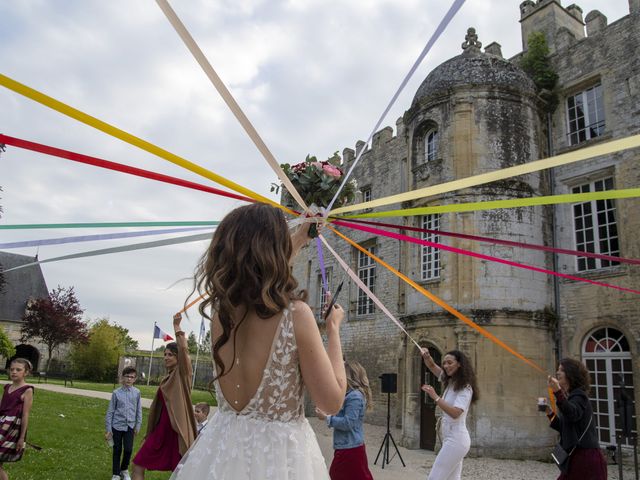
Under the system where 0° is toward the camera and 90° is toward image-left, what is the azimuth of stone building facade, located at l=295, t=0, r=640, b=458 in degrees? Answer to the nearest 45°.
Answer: approximately 45°

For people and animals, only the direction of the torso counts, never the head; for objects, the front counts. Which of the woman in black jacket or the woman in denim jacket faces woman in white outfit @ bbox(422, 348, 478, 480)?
the woman in black jacket

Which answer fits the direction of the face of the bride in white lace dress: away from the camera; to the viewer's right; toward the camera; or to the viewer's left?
away from the camera

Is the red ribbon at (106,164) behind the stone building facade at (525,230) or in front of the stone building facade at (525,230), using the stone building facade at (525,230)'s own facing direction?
in front

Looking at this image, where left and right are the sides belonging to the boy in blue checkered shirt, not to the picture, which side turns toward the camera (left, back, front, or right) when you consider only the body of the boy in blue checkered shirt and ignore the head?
front

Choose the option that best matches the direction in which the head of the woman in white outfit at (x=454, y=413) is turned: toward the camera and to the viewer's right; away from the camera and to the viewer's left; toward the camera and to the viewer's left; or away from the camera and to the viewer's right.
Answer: toward the camera and to the viewer's left

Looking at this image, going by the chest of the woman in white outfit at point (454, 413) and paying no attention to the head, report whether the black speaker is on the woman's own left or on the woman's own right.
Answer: on the woman's own right

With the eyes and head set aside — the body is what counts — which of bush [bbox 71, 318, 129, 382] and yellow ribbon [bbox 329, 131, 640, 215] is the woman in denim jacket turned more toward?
the bush

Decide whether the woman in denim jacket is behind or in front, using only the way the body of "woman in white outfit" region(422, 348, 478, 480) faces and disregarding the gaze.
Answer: in front

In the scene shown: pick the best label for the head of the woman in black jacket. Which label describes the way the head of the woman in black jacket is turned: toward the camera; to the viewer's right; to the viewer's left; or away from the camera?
to the viewer's left

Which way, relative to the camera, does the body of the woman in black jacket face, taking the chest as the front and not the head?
to the viewer's left

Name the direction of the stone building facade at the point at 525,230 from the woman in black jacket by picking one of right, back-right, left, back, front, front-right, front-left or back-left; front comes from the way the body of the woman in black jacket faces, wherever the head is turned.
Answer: right
